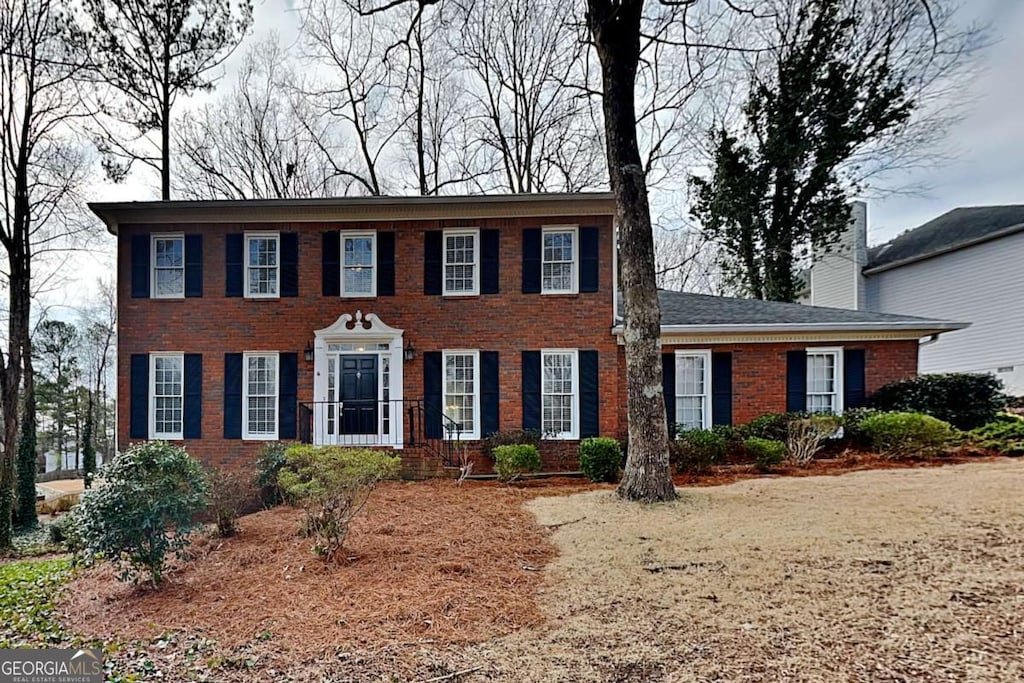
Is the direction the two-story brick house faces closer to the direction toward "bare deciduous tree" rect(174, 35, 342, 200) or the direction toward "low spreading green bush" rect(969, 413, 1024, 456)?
the low spreading green bush

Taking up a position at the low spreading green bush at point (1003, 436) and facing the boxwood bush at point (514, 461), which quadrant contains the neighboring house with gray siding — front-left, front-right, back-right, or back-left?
back-right

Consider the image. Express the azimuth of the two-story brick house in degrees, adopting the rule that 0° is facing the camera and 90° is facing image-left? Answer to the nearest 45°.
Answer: approximately 0°

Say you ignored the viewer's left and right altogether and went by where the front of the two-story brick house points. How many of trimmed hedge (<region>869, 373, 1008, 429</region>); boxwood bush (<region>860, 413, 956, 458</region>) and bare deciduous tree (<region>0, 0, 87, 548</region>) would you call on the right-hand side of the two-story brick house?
1

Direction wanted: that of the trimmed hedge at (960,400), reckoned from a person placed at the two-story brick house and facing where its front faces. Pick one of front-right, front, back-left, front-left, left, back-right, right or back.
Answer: left

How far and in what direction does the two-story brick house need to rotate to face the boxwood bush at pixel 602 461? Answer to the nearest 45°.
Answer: approximately 45° to its left

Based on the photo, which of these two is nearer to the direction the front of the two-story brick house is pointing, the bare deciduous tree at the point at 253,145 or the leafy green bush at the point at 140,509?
the leafy green bush
